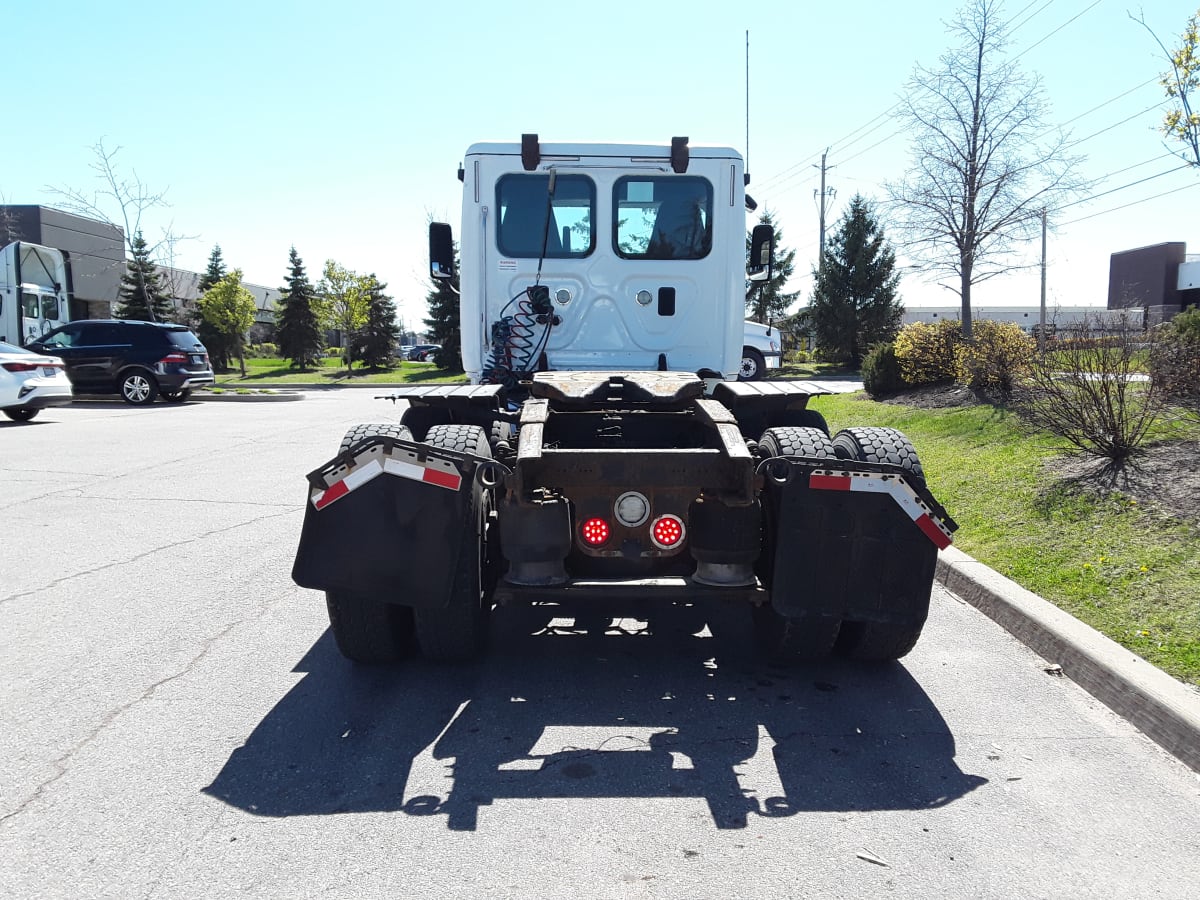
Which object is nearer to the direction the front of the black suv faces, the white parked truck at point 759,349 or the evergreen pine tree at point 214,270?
the evergreen pine tree

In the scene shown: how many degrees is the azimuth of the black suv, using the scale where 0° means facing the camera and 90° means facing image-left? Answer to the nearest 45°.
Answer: approximately 135°

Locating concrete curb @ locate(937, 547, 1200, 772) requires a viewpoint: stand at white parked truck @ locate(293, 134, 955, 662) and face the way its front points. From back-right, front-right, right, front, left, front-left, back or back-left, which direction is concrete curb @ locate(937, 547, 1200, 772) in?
right

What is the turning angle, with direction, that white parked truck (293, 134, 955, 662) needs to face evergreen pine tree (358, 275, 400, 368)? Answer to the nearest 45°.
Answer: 0° — it already faces it

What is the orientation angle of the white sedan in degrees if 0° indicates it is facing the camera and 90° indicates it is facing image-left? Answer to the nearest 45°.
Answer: approximately 135°

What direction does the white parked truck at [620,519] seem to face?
away from the camera

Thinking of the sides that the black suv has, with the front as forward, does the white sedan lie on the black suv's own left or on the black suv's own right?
on the black suv's own left

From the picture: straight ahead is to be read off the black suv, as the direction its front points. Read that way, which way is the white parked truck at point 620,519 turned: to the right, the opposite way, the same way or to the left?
to the right

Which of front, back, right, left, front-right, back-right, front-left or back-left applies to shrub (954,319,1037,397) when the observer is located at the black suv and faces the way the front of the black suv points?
back

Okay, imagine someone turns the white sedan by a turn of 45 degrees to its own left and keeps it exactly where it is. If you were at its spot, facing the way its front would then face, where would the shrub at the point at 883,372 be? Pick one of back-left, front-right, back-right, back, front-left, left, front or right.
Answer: back-left

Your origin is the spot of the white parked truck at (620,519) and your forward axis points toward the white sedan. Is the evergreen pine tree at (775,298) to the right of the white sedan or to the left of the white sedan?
right
